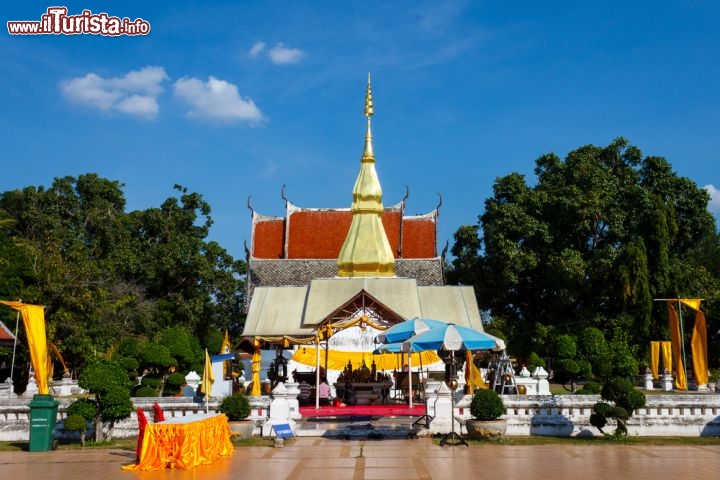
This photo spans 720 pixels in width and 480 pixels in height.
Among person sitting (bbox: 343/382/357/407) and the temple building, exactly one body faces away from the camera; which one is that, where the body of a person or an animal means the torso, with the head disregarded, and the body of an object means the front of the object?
the person sitting

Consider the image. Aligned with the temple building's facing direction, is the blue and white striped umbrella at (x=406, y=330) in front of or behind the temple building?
in front

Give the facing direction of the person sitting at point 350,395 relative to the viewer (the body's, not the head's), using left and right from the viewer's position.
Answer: facing away from the viewer

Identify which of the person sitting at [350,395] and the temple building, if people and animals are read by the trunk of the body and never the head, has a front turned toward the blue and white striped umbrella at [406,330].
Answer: the temple building

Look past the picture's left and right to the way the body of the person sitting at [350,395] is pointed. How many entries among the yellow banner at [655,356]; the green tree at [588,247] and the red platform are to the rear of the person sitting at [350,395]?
1

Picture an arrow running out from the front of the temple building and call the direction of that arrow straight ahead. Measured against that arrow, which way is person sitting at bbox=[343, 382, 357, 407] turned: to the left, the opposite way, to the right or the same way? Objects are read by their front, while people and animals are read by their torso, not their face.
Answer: the opposite way

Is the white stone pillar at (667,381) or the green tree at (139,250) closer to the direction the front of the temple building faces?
the white stone pillar

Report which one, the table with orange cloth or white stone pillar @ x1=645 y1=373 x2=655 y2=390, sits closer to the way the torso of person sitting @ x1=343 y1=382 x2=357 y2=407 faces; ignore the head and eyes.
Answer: the white stone pillar

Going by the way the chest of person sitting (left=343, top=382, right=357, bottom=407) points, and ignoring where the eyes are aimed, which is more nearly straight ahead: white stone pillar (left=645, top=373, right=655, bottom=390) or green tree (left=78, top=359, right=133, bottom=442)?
the white stone pillar

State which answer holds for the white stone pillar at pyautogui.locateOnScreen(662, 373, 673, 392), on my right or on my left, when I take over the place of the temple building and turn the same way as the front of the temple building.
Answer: on my left

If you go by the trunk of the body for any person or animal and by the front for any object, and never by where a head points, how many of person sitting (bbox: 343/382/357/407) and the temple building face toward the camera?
1

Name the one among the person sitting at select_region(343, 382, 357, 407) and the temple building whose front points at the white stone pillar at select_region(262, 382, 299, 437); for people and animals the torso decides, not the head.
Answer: the temple building
